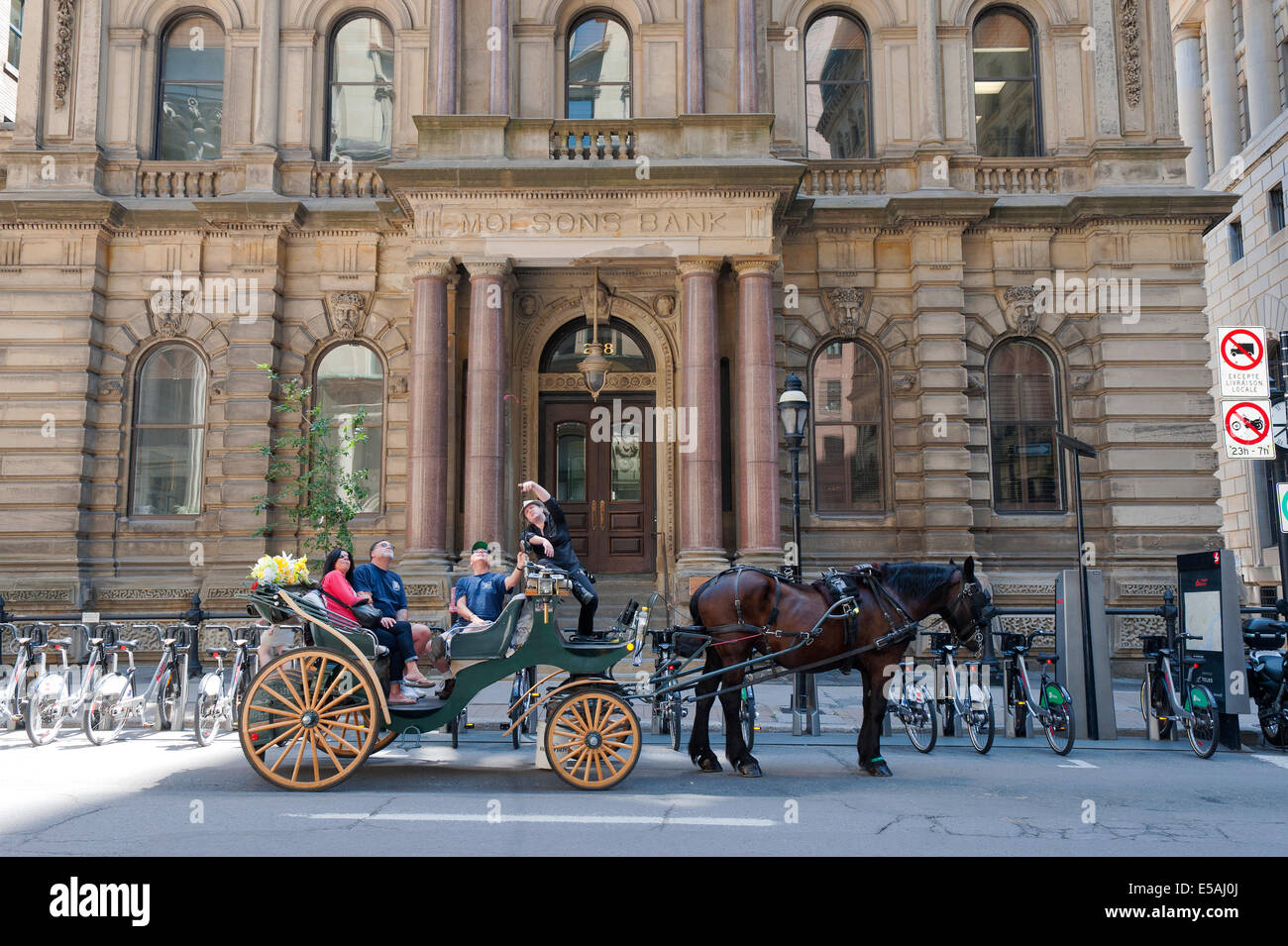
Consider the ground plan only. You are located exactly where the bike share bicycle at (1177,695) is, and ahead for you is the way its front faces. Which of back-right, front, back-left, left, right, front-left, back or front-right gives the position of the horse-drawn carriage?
left

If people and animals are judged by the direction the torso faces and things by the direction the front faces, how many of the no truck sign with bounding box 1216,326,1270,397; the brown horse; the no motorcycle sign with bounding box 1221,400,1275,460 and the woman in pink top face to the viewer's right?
2

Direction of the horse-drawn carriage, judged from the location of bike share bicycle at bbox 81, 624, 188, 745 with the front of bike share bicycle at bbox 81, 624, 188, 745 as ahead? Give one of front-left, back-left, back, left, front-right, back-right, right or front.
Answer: right

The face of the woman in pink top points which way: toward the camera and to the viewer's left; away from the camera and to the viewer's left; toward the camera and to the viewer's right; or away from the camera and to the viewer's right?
toward the camera and to the viewer's right

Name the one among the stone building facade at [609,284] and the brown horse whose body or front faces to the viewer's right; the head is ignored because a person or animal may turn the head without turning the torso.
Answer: the brown horse

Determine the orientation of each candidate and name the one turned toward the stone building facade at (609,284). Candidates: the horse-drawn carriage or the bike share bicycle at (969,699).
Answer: the bike share bicycle

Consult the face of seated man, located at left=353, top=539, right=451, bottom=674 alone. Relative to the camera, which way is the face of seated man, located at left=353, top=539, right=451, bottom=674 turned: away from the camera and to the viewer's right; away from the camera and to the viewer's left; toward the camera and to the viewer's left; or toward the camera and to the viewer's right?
toward the camera and to the viewer's right

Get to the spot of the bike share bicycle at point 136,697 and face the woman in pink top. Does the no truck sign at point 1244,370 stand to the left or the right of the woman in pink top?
left

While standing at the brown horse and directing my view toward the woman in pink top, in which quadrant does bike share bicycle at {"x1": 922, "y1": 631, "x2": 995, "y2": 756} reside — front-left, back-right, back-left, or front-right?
back-right

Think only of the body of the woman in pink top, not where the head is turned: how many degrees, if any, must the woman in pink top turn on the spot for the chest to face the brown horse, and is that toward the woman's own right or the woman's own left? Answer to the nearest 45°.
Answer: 0° — they already face it

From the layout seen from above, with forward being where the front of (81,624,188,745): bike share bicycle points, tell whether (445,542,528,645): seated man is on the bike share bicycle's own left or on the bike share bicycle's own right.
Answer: on the bike share bicycle's own right

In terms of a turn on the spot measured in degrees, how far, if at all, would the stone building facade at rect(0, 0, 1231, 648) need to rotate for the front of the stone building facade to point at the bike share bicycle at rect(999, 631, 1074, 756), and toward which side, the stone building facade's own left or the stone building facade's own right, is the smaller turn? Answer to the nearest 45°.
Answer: approximately 45° to the stone building facade's own left

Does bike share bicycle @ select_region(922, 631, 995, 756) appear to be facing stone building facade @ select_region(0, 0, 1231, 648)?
yes

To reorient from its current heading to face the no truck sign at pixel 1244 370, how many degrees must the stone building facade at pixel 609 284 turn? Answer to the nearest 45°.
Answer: approximately 45° to its left

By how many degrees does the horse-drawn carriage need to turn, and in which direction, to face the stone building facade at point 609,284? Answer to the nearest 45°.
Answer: approximately 90° to its left

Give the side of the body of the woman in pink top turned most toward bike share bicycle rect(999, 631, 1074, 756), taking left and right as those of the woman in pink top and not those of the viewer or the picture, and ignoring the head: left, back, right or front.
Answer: front

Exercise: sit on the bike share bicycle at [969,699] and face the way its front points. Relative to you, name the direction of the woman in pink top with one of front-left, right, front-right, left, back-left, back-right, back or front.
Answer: left
